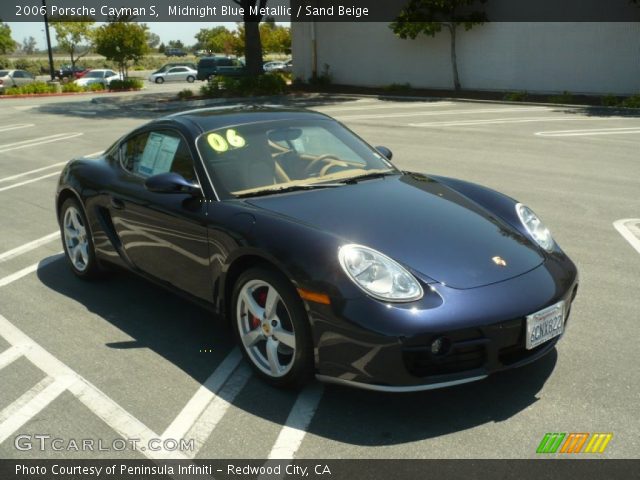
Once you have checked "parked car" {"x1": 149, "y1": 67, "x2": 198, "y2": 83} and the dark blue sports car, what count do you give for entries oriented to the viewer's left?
1

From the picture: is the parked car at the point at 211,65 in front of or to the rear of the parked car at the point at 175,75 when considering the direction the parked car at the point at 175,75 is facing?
to the rear

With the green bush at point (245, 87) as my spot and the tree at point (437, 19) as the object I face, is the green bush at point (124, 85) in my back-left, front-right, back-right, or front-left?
back-left

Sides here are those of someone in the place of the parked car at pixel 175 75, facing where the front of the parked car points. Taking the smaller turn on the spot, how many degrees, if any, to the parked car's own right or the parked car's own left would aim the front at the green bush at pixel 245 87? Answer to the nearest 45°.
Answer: approximately 90° to the parked car's own left

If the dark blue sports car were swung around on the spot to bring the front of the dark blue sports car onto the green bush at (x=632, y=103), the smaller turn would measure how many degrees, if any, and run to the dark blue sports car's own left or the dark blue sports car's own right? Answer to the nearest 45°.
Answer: approximately 90° to the dark blue sports car's own left

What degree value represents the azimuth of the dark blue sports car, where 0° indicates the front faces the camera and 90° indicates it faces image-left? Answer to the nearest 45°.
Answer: approximately 315°

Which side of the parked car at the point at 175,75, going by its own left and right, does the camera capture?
left

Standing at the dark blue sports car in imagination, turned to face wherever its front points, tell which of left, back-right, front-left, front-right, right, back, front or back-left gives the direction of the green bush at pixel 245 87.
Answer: back-left

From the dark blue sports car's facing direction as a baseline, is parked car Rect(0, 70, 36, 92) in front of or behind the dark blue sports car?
behind

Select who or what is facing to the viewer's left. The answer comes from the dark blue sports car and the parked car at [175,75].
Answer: the parked car

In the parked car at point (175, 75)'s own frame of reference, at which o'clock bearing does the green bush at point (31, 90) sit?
The green bush is roughly at 10 o'clock from the parked car.

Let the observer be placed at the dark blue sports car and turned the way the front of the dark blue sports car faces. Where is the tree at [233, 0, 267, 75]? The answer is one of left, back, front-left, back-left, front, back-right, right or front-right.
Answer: back-left

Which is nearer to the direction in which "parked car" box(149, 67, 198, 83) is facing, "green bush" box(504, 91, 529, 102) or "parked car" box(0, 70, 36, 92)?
the parked car
